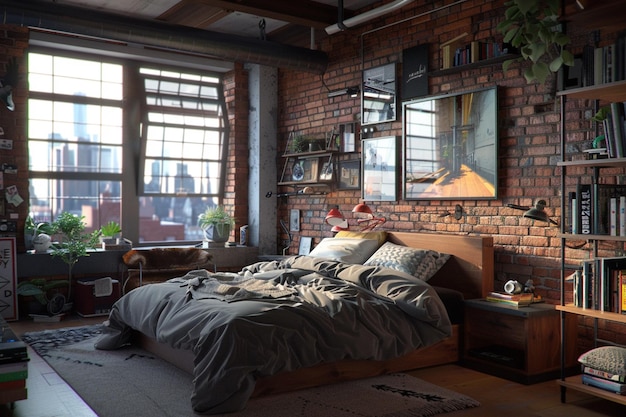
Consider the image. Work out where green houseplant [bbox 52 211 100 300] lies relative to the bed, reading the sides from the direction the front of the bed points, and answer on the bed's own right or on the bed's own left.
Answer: on the bed's own right

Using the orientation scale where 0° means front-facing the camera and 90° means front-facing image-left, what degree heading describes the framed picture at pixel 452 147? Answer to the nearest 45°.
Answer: approximately 45°

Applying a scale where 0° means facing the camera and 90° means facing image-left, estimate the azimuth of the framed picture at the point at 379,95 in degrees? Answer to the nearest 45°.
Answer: approximately 45°

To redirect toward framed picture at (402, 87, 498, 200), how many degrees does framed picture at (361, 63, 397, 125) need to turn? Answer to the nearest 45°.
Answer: approximately 90° to its left

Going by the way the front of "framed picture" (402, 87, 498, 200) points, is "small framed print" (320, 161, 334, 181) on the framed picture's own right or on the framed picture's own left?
on the framed picture's own right

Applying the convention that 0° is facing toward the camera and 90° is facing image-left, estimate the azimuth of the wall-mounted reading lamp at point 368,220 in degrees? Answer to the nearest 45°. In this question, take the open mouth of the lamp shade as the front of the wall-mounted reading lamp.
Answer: approximately 45°

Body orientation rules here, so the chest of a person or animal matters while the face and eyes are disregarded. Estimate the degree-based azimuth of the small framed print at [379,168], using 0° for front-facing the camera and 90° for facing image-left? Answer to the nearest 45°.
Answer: approximately 45°
